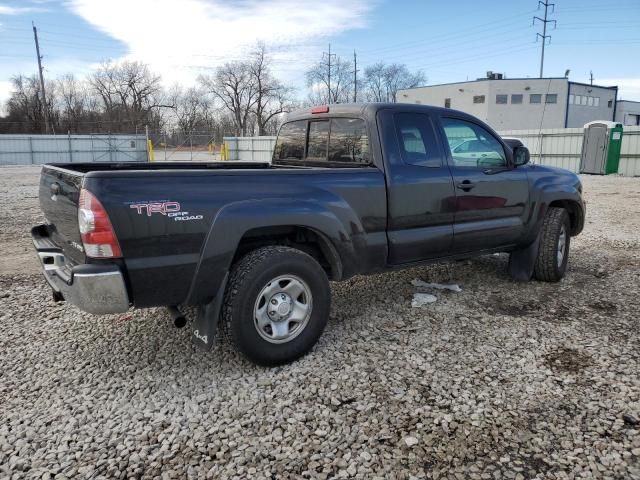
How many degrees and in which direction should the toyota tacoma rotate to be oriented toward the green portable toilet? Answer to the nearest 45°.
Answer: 0° — it already faces it

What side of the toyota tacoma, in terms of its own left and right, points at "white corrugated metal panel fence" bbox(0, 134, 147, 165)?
left

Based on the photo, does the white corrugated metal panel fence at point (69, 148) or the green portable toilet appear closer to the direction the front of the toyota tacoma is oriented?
the green portable toilet

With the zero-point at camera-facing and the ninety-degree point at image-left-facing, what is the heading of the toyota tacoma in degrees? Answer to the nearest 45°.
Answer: approximately 225°

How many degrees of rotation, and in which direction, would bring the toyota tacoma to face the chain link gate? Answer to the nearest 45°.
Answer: approximately 45° to its left

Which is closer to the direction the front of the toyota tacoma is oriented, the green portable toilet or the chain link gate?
the green portable toilet
